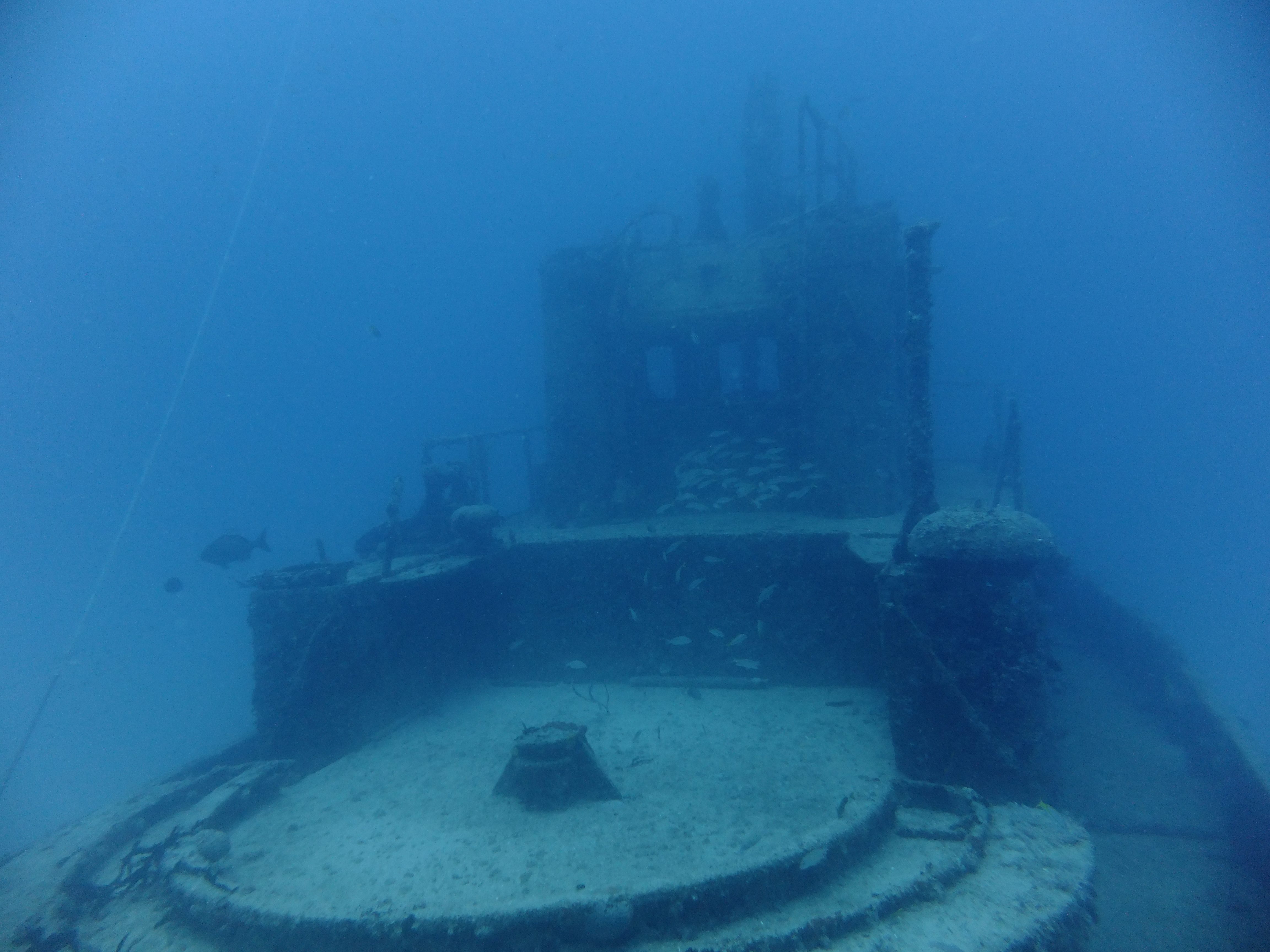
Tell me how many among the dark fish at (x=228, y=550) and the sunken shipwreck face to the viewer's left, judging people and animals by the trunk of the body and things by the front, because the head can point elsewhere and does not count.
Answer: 1

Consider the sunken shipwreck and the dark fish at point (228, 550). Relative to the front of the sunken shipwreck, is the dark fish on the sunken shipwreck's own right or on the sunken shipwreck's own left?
on the sunken shipwreck's own right

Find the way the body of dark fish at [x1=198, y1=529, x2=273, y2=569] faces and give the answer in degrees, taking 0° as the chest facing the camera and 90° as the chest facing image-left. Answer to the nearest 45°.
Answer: approximately 90°

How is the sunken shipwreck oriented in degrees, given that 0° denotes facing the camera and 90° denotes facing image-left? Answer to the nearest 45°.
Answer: approximately 0°
